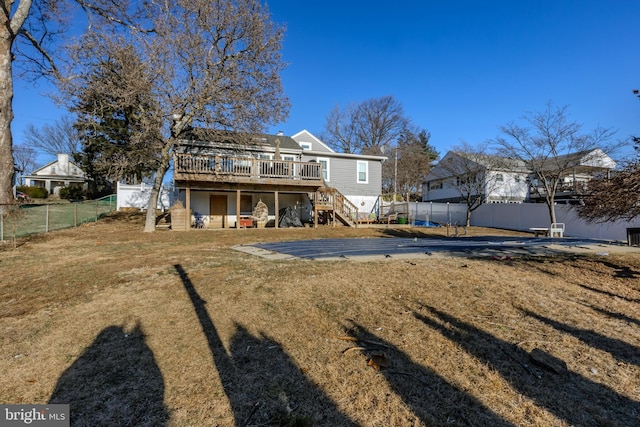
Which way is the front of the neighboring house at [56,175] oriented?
toward the camera

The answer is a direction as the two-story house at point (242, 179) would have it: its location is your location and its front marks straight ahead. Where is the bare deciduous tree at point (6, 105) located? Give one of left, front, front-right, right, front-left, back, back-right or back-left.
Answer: back-left

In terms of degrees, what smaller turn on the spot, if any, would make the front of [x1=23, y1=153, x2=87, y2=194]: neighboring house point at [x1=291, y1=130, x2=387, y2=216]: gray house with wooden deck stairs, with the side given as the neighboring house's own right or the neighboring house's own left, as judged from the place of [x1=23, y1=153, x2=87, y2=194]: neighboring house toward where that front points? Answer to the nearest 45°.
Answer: approximately 45° to the neighboring house's own left

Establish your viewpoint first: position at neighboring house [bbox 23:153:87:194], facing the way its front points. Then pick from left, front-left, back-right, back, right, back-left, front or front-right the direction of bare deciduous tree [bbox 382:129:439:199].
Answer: front-left

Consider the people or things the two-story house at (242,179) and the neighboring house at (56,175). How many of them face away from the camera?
1

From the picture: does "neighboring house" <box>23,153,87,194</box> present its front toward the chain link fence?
yes

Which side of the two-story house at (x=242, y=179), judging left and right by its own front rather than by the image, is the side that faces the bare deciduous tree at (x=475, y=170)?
right

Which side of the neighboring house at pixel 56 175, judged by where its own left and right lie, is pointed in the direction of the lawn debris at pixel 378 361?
front

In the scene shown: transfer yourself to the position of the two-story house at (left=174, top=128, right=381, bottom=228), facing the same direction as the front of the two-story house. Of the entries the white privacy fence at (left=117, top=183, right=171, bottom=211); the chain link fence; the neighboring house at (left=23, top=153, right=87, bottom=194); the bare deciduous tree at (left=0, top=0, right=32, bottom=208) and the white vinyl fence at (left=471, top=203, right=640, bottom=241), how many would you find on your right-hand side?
1

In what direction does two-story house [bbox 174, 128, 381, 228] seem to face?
away from the camera

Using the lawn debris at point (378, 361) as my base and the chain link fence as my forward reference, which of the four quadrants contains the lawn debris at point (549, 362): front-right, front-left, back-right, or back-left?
back-right
